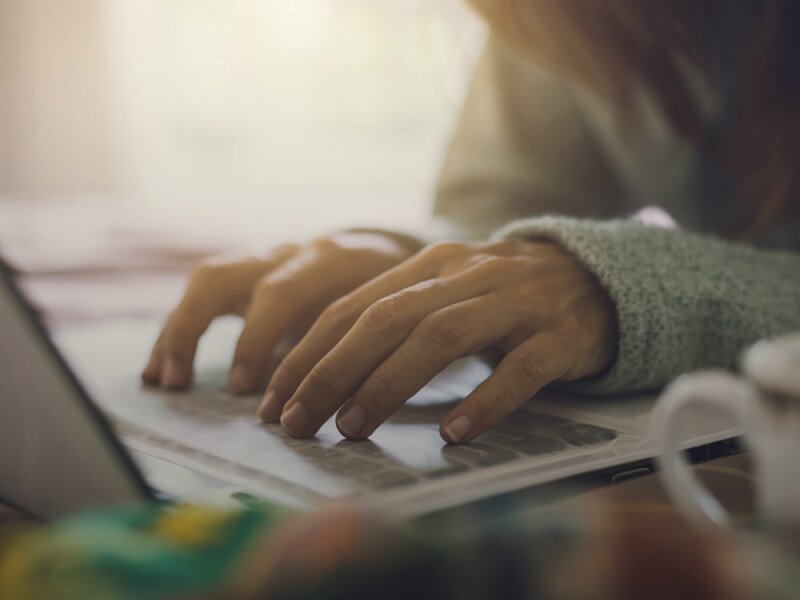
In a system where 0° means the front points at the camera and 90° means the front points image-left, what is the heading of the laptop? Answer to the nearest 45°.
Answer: approximately 225°
